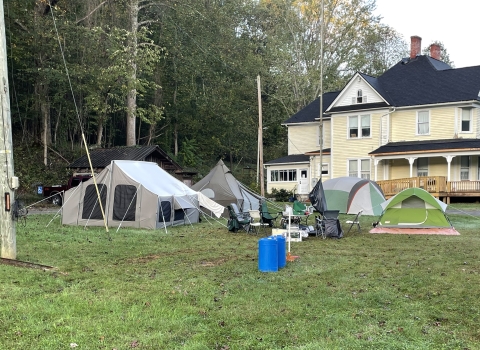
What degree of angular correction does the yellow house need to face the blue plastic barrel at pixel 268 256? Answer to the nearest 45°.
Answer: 0° — it already faces it

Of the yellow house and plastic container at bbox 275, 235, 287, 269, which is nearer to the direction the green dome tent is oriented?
the plastic container

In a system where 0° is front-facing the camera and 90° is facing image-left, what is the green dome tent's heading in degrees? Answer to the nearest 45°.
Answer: approximately 0°

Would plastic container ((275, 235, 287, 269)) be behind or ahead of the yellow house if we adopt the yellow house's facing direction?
ahead

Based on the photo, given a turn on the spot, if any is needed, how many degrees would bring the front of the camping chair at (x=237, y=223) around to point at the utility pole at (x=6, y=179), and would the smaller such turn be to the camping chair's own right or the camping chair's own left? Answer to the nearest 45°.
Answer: approximately 135° to the camping chair's own right

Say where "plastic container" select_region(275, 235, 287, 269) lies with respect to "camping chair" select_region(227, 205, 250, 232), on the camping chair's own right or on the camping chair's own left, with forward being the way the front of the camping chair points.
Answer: on the camping chair's own right

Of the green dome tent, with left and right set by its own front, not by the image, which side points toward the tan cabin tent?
right

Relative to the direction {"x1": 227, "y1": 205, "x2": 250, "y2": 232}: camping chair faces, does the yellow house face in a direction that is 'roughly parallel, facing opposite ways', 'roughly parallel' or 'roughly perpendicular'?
roughly perpendicular
